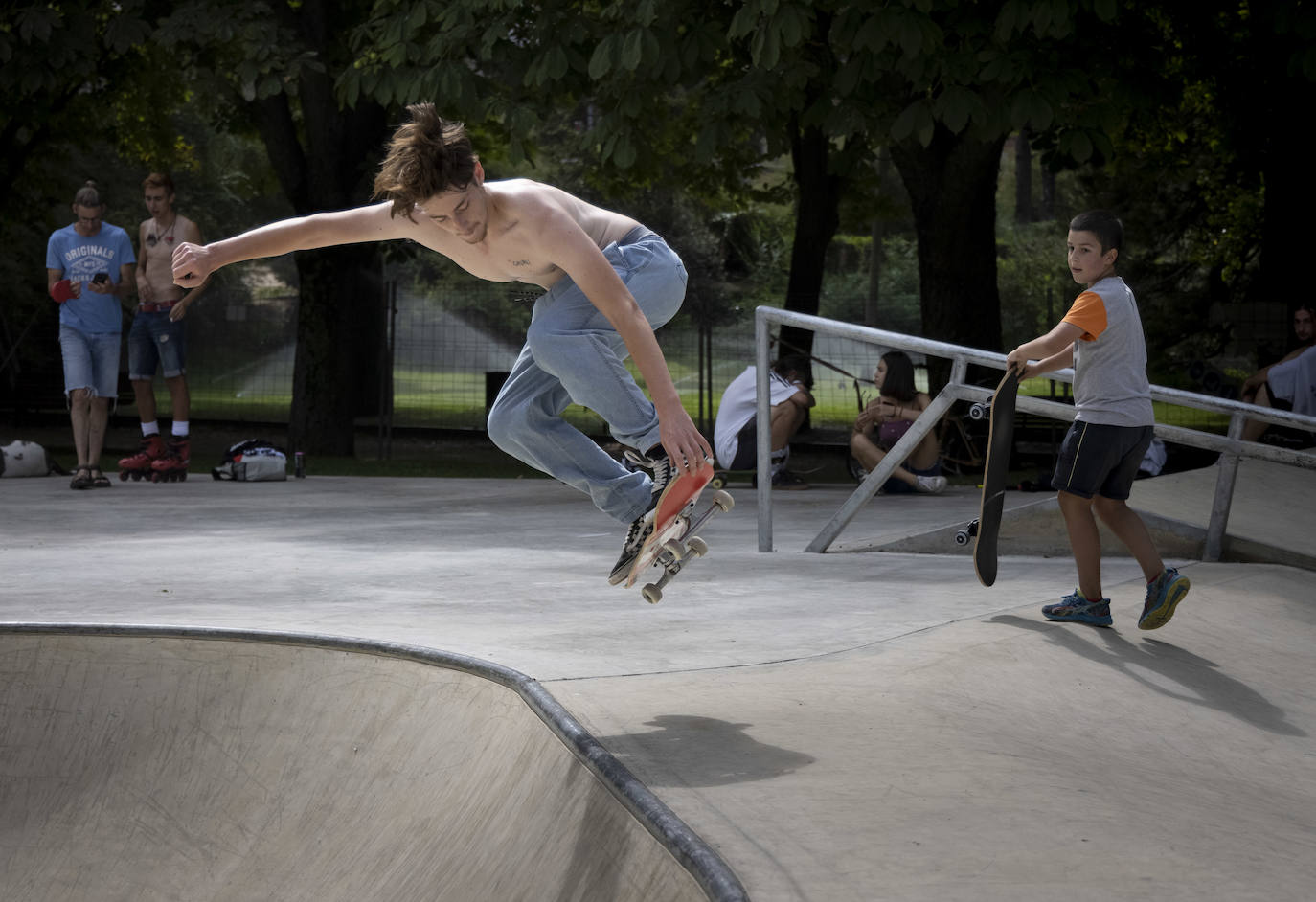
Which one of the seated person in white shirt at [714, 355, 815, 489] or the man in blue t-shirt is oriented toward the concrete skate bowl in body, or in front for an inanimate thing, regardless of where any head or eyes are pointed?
the man in blue t-shirt

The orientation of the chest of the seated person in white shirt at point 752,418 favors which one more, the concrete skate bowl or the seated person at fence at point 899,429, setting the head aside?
the seated person at fence

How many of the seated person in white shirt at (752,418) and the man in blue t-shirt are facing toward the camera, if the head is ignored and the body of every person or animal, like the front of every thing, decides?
1

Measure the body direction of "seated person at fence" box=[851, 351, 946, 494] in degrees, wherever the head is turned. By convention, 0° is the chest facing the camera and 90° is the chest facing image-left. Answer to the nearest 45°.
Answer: approximately 45°

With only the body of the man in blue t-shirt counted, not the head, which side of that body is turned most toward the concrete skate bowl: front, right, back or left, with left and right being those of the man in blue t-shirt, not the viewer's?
front

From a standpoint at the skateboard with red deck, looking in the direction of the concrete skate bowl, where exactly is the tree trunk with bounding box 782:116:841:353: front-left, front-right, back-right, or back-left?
back-right

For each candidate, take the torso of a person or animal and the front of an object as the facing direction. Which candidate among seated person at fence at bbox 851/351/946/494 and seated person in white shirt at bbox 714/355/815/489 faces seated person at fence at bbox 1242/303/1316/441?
the seated person in white shirt

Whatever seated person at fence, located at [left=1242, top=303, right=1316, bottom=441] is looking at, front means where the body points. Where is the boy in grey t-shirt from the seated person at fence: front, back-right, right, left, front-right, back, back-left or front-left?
front-left

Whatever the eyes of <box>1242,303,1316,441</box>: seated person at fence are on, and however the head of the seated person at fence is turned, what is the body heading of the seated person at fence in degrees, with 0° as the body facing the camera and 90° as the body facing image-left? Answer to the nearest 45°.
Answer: approximately 45°

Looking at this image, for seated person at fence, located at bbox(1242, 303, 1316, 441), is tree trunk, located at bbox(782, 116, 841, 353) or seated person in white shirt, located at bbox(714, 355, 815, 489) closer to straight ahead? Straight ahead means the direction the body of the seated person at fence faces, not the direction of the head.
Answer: the seated person in white shirt

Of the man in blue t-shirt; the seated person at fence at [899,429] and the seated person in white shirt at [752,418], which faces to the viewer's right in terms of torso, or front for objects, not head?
the seated person in white shirt

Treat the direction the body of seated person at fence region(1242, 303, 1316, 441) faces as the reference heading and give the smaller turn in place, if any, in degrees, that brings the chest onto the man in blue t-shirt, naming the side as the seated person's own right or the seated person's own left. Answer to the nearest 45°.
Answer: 0° — they already face them

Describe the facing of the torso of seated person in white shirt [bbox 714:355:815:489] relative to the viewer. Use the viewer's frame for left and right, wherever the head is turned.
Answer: facing to the right of the viewer

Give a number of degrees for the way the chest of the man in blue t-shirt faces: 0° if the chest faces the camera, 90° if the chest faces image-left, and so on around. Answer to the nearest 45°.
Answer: approximately 0°
